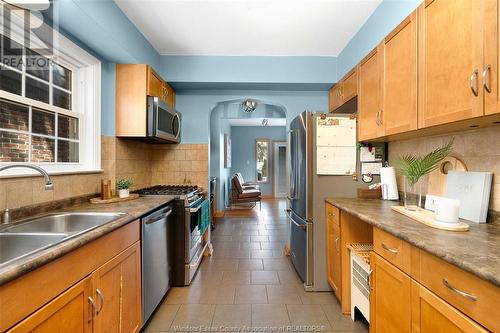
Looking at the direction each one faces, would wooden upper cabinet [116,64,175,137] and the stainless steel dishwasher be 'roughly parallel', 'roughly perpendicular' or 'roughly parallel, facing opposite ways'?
roughly parallel

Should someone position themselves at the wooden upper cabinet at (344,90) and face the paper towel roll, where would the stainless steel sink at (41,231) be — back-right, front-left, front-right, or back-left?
front-right

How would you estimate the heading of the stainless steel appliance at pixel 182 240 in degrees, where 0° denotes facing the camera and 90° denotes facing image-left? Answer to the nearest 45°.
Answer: approximately 270°

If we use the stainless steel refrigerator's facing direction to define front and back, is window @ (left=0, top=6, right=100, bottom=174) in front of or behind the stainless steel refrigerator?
in front

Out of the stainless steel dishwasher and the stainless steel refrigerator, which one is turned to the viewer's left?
the stainless steel refrigerator

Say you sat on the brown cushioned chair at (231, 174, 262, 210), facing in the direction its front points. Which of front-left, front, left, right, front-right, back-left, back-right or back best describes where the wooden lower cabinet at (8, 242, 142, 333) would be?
right

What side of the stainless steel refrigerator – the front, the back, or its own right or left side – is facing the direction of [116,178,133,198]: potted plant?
front

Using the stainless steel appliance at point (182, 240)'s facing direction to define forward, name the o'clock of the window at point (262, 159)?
The window is roughly at 10 o'clock from the stainless steel appliance.

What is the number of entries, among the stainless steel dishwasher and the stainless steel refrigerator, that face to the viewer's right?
1

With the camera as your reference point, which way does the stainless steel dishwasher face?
facing to the right of the viewer

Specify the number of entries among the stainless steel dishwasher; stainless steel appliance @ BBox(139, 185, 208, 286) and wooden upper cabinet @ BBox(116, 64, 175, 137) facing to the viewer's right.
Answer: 3

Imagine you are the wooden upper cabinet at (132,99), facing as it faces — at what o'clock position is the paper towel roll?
The paper towel roll is roughly at 1 o'clock from the wooden upper cabinet.

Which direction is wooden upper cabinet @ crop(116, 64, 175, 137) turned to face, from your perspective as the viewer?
facing to the right of the viewer
